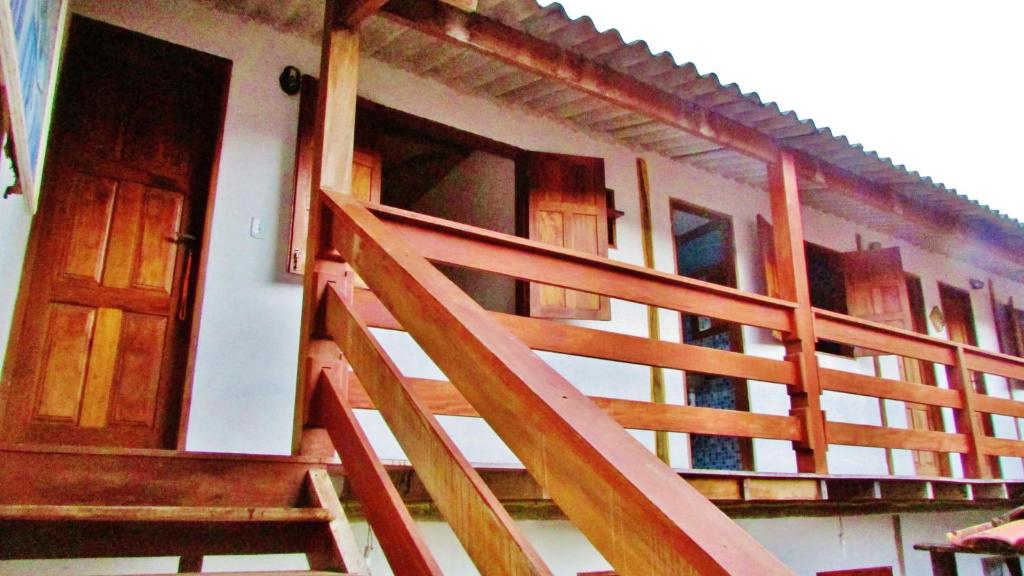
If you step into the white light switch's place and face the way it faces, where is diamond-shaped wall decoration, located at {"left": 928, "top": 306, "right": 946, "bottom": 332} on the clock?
The diamond-shaped wall decoration is roughly at 10 o'clock from the white light switch.

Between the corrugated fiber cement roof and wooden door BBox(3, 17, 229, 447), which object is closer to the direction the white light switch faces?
the corrugated fiber cement roof

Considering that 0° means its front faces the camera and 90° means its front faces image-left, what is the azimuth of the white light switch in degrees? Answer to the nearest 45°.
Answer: approximately 315°

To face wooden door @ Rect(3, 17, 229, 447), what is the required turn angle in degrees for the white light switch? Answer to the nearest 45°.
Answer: approximately 135° to its right

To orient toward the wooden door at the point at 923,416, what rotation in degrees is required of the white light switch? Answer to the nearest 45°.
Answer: approximately 45° to its left

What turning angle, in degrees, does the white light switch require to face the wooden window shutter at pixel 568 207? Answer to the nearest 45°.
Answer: approximately 45° to its left
